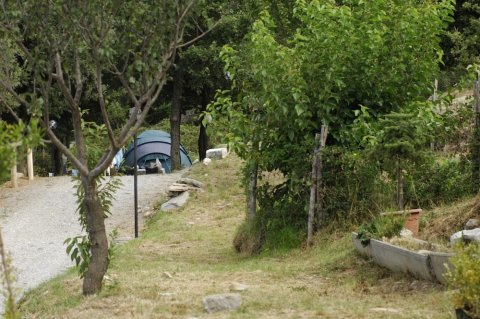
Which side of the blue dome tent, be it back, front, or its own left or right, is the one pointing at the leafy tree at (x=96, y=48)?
front

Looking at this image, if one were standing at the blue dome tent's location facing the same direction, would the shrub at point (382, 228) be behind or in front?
in front

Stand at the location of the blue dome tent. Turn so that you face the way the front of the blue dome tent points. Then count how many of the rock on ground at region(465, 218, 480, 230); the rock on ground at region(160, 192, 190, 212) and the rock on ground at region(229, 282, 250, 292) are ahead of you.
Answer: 3

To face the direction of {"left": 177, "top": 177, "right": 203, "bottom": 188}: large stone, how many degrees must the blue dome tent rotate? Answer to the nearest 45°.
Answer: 0° — it already faces it

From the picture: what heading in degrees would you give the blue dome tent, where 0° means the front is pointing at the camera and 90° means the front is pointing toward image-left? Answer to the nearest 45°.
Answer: approximately 0°

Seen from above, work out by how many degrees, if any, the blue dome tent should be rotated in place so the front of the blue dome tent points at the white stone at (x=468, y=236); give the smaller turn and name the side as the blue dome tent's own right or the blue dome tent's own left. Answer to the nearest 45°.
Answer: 0° — it already faces it

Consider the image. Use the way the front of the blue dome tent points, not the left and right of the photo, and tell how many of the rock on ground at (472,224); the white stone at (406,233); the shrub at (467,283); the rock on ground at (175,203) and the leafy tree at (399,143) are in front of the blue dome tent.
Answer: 5

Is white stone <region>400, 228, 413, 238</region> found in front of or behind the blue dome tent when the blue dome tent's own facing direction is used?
in front

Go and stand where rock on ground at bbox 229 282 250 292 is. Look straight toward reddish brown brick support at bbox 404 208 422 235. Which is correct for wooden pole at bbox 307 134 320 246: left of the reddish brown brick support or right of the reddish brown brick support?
left
